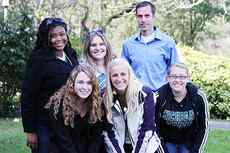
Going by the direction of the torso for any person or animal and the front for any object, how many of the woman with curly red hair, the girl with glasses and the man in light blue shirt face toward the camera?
3

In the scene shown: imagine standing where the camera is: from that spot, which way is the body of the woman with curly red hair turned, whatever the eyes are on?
toward the camera

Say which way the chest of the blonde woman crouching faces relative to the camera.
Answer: toward the camera

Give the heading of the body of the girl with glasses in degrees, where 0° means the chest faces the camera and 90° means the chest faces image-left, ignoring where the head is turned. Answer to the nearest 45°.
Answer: approximately 0°

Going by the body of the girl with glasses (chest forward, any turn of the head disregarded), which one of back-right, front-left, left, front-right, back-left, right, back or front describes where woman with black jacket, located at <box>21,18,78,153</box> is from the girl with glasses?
right

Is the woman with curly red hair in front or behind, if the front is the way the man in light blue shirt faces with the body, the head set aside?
in front

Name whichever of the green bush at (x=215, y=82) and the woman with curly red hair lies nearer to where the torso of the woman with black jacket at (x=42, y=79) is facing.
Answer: the woman with curly red hair

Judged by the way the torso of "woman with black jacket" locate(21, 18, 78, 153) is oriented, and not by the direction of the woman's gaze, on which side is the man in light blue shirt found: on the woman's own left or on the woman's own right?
on the woman's own left

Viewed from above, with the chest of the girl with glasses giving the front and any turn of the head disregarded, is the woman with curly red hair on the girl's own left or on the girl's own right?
on the girl's own right

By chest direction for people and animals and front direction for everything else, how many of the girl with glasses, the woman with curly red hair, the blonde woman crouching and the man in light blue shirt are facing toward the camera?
4

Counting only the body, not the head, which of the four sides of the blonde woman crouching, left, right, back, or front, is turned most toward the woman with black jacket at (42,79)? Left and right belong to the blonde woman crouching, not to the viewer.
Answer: right

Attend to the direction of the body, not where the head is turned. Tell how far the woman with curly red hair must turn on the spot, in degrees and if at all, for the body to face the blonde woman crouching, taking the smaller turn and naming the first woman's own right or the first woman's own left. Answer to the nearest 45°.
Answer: approximately 90° to the first woman's own left

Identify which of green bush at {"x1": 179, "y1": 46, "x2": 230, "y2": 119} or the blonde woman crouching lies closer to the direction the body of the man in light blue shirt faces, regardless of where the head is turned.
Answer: the blonde woman crouching
